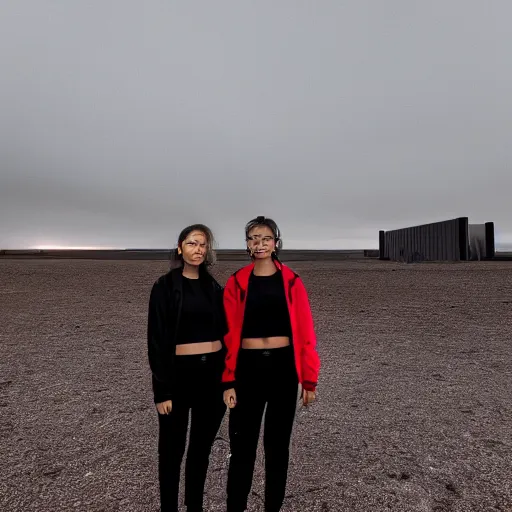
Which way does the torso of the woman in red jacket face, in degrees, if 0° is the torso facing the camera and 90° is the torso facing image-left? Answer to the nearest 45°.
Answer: approximately 0°

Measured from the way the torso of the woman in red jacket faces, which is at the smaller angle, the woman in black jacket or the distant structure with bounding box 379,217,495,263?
the woman in black jacket

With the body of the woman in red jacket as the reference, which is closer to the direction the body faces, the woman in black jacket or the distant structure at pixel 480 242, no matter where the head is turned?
the woman in black jacket

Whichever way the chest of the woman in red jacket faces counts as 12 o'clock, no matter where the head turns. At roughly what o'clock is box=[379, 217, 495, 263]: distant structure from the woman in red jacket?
The distant structure is roughly at 7 o'clock from the woman in red jacket.

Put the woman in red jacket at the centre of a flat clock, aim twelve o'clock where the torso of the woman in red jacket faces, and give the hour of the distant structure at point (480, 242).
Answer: The distant structure is roughly at 7 o'clock from the woman in red jacket.

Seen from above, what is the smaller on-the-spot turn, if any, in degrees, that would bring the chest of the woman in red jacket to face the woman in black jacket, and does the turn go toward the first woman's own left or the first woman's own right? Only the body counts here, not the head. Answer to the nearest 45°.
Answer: approximately 90° to the first woman's own right
